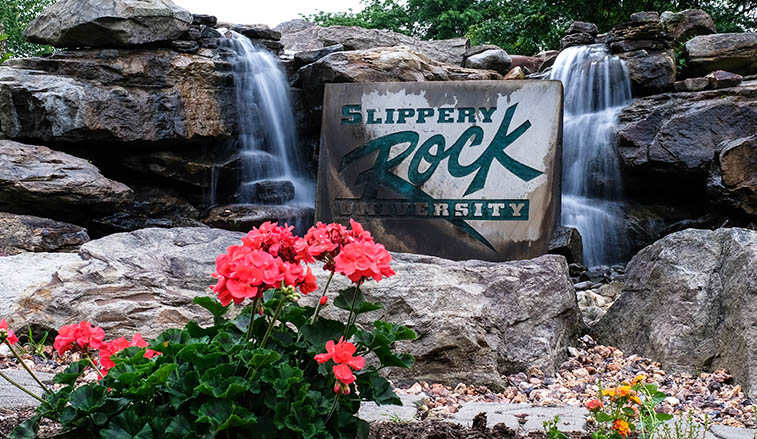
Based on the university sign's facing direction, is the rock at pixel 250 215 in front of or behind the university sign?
behind

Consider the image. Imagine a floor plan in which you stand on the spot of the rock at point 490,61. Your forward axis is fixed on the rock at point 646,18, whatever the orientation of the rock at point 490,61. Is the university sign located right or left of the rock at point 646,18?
right

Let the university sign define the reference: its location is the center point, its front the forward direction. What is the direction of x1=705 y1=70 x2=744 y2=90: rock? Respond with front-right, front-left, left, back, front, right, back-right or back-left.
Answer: back-left

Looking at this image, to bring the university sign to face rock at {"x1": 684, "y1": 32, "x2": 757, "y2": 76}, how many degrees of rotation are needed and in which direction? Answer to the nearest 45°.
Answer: approximately 135° to its left

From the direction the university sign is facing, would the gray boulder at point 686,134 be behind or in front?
behind

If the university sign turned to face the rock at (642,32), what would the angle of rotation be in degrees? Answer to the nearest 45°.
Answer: approximately 135° to its left

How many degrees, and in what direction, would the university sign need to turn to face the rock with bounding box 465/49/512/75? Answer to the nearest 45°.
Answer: approximately 180°

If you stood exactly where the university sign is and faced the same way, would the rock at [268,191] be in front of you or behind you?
behind

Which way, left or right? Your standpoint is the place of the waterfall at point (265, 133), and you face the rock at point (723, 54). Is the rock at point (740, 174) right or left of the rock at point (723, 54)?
right

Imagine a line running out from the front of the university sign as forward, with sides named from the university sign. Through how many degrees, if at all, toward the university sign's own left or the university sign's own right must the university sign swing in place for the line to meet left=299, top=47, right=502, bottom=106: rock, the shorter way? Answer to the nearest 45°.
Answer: approximately 180°

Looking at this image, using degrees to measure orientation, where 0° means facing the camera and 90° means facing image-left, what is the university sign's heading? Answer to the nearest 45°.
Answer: approximately 0°

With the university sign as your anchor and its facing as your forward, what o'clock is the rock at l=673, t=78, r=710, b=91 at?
The rock is roughly at 7 o'clock from the university sign.

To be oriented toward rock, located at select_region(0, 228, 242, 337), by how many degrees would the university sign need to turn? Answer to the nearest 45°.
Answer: approximately 45° to its right

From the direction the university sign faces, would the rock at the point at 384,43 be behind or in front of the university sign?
behind

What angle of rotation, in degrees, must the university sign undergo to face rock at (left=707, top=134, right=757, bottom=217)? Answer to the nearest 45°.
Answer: approximately 135° to its left
